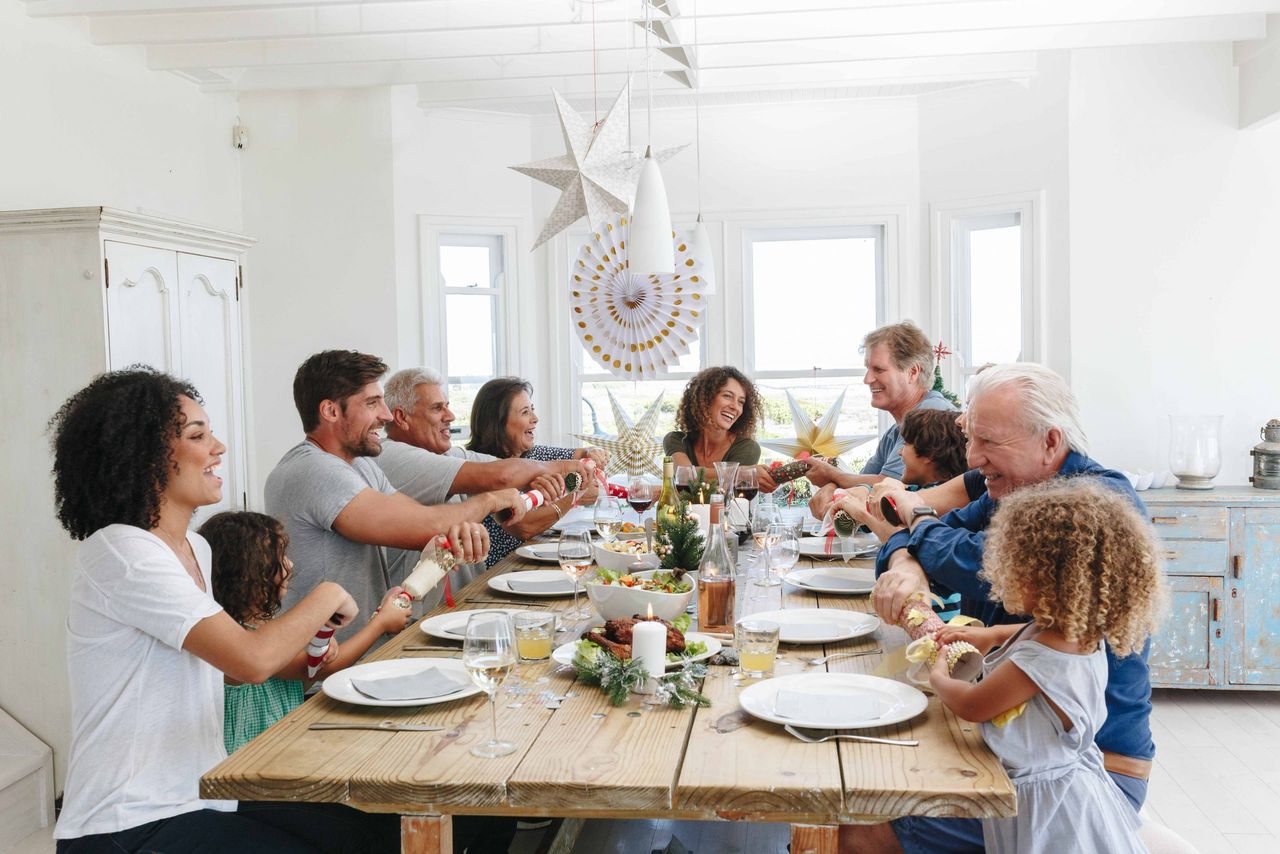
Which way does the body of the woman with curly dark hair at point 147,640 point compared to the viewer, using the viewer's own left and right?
facing to the right of the viewer

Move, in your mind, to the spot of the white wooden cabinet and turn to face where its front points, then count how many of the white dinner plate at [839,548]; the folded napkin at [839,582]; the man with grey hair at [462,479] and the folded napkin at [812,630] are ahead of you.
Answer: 4

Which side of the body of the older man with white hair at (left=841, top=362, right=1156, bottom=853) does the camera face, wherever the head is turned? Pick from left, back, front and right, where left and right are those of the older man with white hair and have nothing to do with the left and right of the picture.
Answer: left

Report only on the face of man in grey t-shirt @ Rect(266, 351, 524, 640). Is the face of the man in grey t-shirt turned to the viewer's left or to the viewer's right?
to the viewer's right

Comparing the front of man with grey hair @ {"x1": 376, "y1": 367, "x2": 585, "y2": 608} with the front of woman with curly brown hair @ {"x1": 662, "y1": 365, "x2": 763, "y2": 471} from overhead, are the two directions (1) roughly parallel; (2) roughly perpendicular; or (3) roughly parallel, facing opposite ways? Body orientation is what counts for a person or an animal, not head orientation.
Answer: roughly perpendicular

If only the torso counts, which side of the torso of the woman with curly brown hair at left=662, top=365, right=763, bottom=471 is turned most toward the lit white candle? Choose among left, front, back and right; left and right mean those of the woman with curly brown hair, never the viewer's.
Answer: front

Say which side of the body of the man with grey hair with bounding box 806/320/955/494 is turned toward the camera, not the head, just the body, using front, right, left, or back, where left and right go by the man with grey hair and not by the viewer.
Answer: left

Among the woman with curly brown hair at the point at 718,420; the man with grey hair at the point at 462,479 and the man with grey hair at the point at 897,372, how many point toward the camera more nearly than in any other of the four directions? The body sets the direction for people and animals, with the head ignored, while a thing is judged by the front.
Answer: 1

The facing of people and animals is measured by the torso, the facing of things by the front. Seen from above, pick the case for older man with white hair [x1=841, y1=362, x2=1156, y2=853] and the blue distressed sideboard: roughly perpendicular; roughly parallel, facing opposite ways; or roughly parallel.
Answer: roughly perpendicular

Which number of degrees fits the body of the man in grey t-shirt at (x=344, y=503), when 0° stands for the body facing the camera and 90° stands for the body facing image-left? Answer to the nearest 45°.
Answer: approximately 270°

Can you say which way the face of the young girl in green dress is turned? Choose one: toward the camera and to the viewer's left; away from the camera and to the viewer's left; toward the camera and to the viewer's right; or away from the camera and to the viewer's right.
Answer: away from the camera and to the viewer's right
